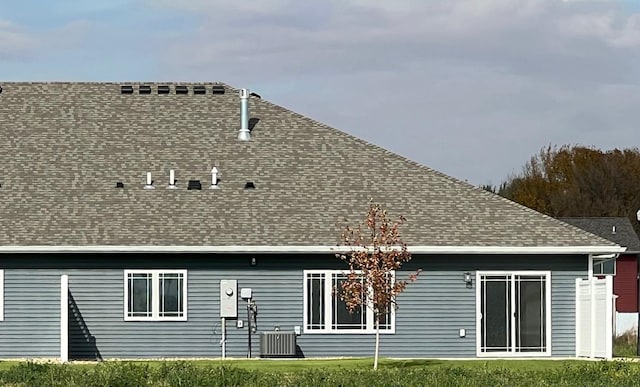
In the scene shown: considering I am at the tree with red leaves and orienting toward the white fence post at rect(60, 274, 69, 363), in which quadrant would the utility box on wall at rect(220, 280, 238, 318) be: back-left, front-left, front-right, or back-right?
front-right

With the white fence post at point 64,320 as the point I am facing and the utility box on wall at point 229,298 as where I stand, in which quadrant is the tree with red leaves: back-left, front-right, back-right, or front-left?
back-left

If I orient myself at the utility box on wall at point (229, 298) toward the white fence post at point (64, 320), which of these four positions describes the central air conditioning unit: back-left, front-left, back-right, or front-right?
back-left

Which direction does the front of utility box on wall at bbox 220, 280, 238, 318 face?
toward the camera

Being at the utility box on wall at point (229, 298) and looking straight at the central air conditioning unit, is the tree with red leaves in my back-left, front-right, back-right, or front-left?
front-right

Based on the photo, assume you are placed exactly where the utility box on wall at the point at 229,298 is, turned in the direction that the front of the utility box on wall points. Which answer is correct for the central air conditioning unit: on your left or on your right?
on your left

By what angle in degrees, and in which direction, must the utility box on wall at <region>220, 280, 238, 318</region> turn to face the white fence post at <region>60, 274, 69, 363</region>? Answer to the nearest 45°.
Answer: approximately 90° to its right

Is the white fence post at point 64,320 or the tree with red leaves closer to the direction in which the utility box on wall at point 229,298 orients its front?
the tree with red leaves

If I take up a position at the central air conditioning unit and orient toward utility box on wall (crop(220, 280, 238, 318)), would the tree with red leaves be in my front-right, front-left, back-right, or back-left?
back-left

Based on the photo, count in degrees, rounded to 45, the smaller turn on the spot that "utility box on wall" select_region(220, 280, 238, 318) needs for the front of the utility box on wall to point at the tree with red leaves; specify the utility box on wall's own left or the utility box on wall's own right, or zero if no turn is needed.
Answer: approximately 45° to the utility box on wall's own left
